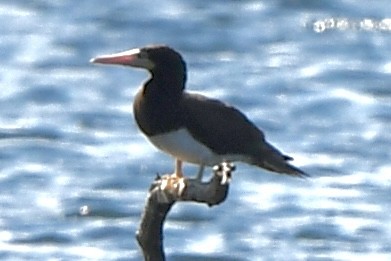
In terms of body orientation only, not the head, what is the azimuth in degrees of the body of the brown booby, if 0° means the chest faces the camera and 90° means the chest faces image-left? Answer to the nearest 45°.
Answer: approximately 90°
